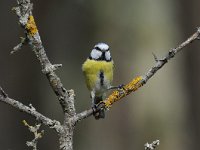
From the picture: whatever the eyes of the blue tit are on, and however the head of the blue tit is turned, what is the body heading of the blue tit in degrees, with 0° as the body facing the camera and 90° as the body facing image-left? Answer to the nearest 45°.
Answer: approximately 0°
